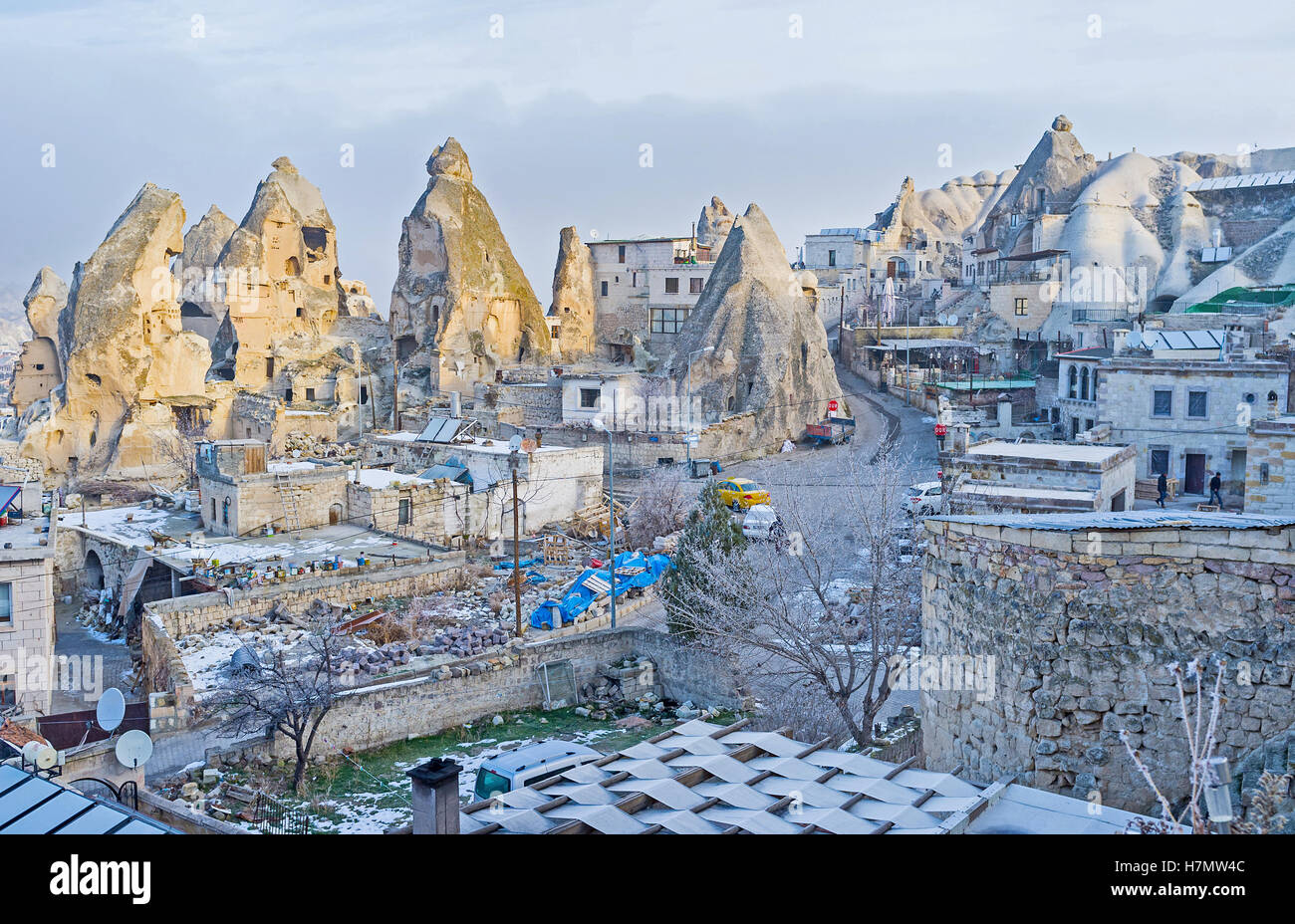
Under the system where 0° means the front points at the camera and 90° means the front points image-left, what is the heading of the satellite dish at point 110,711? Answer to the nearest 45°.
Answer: approximately 45°

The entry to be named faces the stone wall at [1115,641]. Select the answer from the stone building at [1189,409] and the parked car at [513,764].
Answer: the stone building

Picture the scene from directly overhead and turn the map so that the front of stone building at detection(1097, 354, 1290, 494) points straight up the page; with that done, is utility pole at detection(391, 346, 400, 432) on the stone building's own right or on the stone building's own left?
on the stone building's own right
